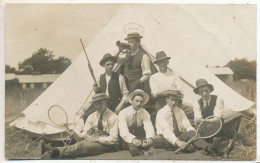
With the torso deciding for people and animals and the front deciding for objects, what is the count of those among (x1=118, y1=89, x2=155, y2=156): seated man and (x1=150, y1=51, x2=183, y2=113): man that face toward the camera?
2

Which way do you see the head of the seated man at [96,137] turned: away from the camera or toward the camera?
toward the camera

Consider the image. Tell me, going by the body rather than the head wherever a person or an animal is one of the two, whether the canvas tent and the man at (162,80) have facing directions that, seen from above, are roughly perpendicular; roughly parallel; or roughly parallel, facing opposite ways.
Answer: roughly parallel

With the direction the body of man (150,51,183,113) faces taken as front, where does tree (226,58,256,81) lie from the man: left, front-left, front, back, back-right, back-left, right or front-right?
back

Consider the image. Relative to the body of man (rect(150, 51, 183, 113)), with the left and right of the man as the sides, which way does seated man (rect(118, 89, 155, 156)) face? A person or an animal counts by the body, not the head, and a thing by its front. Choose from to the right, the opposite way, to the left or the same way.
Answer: the same way

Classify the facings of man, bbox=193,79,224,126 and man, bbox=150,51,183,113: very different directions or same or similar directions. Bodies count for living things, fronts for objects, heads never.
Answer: same or similar directions

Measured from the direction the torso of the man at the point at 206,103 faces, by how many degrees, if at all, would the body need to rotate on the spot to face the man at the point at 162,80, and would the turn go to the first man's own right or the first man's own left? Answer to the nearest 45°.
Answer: approximately 90° to the first man's own right

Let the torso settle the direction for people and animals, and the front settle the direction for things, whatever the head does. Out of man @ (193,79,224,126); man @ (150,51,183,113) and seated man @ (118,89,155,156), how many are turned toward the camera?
3

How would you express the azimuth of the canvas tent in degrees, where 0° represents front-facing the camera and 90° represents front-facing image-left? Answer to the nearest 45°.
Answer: approximately 0°

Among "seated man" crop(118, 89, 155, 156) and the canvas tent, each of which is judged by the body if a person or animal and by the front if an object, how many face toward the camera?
2

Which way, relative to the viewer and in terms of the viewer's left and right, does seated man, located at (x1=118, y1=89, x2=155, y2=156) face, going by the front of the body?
facing the viewer

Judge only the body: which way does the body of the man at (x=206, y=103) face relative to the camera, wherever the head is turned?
toward the camera

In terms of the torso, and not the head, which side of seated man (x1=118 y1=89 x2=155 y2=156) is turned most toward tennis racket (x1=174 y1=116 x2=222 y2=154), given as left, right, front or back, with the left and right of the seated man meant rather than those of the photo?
left

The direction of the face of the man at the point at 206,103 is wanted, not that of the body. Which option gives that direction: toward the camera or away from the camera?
toward the camera
